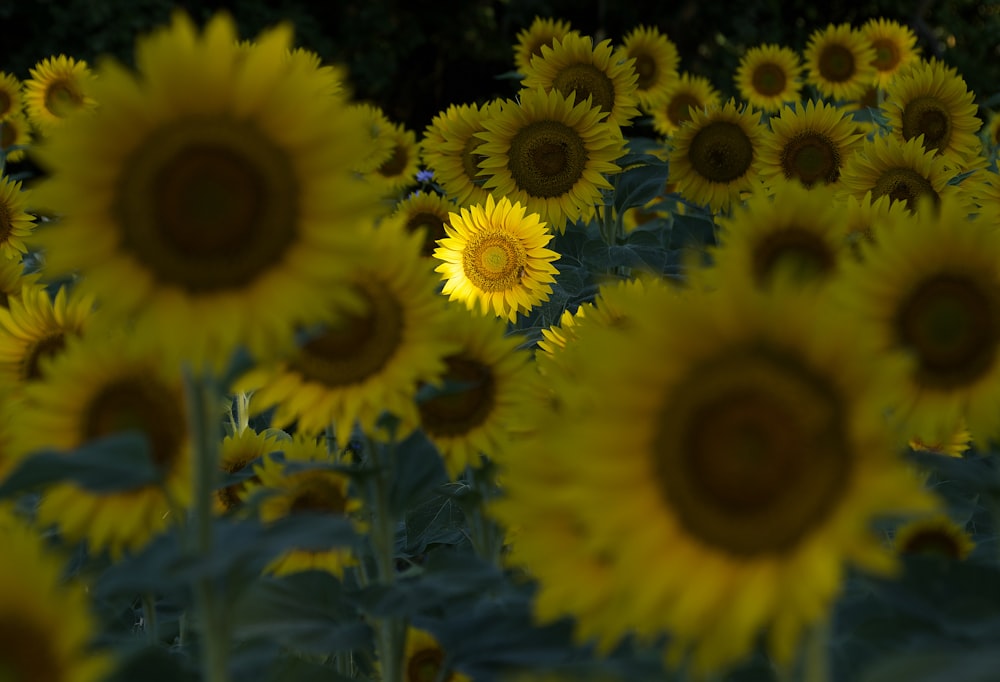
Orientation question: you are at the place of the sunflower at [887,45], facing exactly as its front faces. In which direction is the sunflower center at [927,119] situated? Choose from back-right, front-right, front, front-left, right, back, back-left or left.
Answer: front

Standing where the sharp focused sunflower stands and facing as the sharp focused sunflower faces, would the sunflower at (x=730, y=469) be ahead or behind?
ahead

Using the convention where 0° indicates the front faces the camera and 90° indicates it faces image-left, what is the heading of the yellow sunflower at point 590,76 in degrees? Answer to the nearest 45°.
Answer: approximately 0°

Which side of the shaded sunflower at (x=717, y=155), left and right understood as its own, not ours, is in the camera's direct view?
front

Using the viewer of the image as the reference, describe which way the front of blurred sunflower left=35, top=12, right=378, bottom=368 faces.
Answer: facing the viewer

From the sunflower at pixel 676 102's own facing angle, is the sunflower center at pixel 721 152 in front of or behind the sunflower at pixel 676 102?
in front

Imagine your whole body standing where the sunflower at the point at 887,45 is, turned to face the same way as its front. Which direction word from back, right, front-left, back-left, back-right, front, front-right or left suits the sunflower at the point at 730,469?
front

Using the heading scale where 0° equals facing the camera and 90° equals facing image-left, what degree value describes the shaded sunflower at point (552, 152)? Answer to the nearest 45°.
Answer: approximately 0°

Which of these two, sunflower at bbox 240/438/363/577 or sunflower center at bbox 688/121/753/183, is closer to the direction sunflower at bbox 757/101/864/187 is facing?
the sunflower

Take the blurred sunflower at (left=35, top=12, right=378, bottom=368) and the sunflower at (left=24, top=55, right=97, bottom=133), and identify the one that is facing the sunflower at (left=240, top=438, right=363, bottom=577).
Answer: the sunflower at (left=24, top=55, right=97, bottom=133)

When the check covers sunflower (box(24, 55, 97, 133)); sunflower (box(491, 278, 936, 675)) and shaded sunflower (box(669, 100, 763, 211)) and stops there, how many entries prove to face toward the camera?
3

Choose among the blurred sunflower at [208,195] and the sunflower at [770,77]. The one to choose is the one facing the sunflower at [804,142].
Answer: the sunflower at [770,77]

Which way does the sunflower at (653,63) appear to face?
toward the camera

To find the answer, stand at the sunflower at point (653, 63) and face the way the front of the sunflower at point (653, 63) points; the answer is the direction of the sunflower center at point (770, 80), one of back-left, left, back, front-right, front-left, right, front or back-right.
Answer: back-left
